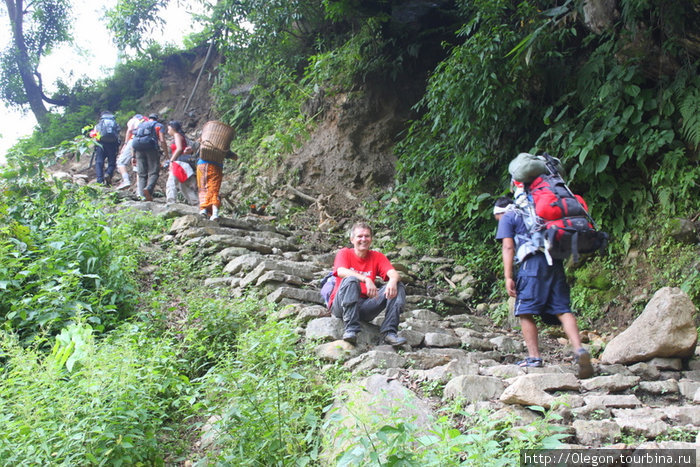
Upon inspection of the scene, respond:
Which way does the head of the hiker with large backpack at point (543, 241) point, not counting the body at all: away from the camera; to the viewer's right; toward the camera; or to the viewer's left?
to the viewer's left

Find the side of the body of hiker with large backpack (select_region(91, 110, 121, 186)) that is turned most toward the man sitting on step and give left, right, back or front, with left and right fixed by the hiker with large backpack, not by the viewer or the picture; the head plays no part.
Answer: back

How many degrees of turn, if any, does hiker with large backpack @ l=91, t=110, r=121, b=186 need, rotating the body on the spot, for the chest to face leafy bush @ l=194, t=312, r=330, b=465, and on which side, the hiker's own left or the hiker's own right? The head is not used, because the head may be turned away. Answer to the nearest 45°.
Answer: approximately 180°

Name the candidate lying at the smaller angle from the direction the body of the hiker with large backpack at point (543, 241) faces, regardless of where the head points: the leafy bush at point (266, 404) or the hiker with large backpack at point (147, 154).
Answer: the hiker with large backpack

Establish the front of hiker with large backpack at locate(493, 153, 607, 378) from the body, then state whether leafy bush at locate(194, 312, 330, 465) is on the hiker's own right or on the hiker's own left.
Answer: on the hiker's own left

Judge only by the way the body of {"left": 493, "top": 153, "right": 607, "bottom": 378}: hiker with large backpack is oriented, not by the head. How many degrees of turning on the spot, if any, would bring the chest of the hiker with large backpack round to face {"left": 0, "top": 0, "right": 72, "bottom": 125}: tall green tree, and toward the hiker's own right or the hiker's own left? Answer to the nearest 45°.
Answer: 0° — they already face it

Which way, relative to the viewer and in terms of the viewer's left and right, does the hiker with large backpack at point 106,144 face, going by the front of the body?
facing away from the viewer

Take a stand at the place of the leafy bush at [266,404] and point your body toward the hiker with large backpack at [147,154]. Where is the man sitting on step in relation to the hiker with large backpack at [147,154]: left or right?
right

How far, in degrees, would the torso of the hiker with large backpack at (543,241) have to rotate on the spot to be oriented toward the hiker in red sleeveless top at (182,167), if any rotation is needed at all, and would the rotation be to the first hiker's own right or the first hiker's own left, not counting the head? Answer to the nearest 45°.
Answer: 0° — they already face them

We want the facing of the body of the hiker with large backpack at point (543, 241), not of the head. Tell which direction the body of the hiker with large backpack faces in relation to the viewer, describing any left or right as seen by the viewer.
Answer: facing away from the viewer and to the left of the viewer

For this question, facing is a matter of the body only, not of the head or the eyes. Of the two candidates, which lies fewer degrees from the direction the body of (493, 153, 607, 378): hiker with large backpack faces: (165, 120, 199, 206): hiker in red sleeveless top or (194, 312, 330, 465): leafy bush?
the hiker in red sleeveless top

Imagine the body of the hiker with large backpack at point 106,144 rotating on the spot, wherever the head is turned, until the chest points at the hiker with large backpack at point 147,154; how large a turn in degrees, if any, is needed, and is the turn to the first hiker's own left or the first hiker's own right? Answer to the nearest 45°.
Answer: approximately 135° to the first hiker's own right
